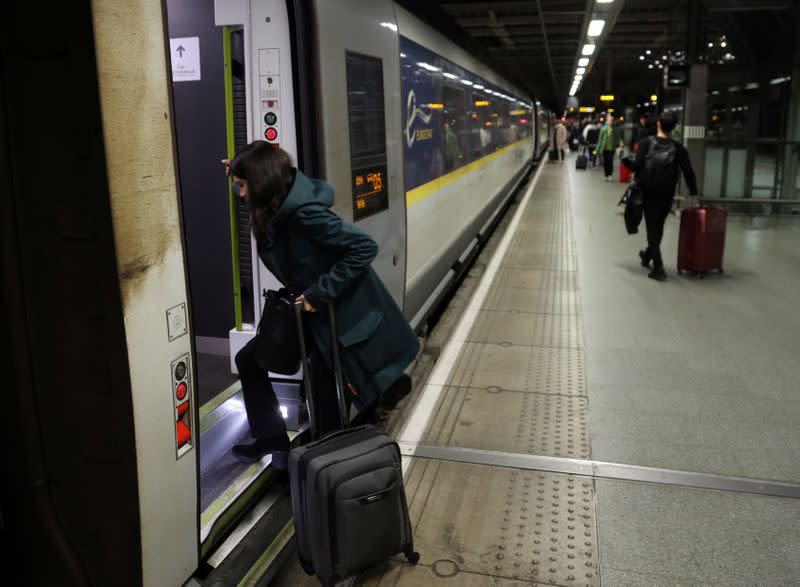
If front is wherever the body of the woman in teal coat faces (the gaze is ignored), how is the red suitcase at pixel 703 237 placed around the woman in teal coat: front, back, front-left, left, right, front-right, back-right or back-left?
back-right

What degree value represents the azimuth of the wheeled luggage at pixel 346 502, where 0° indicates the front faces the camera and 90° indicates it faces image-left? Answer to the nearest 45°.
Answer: approximately 315°

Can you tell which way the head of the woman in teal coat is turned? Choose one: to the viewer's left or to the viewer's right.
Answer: to the viewer's left

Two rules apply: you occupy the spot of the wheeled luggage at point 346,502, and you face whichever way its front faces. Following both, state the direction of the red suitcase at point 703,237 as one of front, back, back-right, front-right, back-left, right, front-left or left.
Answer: left

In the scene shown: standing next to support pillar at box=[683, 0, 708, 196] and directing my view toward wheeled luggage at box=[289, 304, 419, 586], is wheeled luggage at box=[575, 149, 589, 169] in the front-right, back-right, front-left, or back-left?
back-right

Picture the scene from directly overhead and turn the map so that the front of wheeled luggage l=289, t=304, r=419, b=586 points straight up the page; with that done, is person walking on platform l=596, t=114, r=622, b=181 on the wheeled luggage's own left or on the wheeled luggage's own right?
on the wheeled luggage's own left

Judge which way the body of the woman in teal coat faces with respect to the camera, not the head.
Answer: to the viewer's left

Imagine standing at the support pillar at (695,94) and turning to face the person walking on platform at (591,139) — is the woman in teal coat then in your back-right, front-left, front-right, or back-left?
back-left

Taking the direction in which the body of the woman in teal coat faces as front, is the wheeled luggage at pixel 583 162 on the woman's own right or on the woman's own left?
on the woman's own right

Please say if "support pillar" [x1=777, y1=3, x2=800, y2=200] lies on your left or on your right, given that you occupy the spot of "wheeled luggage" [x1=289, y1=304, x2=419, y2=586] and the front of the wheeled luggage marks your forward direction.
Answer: on your left

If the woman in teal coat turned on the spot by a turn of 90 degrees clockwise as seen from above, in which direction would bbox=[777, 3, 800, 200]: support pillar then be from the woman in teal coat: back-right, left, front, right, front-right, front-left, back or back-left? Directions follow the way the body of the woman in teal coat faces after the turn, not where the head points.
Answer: front-right
